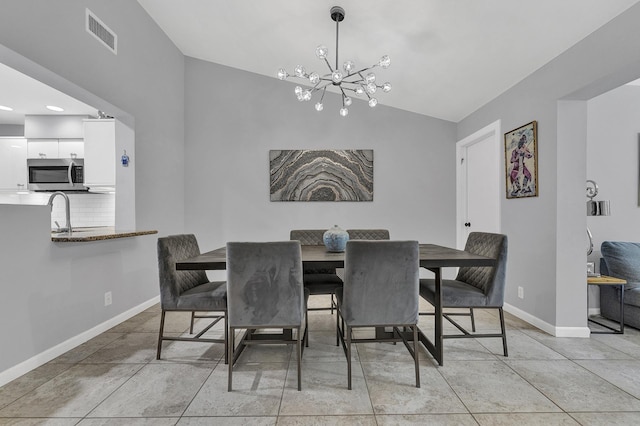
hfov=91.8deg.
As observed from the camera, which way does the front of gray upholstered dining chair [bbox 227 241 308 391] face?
facing away from the viewer

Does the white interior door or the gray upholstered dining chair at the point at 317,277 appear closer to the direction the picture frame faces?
the gray upholstered dining chair

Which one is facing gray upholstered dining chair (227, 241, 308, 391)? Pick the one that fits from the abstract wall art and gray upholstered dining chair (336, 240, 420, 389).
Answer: the abstract wall art

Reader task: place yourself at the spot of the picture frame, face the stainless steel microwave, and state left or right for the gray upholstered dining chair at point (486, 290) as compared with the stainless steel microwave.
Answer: left

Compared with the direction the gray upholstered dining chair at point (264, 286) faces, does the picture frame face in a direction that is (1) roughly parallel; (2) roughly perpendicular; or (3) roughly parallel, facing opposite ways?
roughly perpendicular

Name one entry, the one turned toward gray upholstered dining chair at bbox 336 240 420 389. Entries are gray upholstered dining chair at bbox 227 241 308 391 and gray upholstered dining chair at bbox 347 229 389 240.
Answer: gray upholstered dining chair at bbox 347 229 389 240

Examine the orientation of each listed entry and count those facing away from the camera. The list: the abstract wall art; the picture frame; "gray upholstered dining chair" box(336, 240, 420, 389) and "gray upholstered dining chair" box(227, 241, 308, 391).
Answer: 2

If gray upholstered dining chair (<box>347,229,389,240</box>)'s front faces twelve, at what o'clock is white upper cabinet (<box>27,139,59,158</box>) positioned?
The white upper cabinet is roughly at 3 o'clock from the gray upholstered dining chair.

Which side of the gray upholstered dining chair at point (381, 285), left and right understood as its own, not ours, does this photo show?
back

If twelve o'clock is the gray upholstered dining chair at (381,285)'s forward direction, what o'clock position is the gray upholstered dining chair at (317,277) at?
the gray upholstered dining chair at (317,277) is roughly at 11 o'clock from the gray upholstered dining chair at (381,285).

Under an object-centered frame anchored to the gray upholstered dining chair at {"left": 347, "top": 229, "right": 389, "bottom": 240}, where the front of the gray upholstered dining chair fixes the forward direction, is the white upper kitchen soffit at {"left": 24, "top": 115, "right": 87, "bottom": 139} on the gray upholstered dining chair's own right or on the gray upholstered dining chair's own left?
on the gray upholstered dining chair's own right

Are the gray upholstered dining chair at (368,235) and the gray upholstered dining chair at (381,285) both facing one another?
yes

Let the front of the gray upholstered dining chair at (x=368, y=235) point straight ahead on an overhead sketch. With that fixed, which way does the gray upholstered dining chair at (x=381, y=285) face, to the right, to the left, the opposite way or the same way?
the opposite way

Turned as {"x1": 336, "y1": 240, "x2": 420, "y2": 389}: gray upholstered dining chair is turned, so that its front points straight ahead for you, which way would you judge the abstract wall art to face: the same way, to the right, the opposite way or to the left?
the opposite way

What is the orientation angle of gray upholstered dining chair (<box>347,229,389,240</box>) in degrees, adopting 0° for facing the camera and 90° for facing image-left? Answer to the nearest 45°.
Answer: approximately 0°
